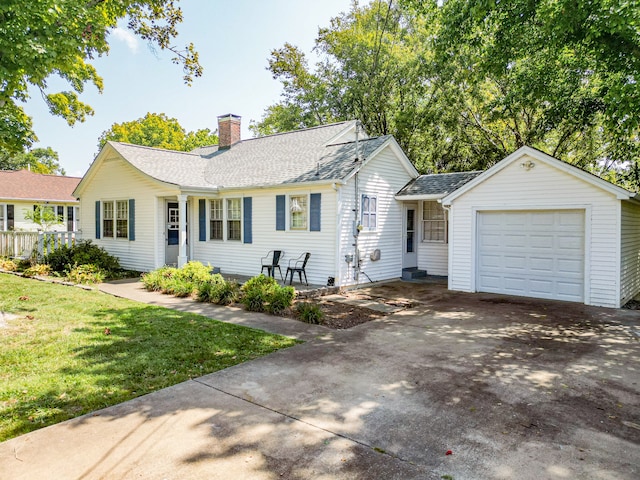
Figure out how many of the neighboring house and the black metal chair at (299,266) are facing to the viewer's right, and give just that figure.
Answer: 0

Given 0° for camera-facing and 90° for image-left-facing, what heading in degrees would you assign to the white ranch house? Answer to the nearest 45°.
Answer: approximately 45°

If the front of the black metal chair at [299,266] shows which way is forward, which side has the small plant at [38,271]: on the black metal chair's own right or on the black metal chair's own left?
on the black metal chair's own right

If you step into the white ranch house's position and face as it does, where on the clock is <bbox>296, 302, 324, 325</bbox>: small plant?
The small plant is roughly at 11 o'clock from the white ranch house.

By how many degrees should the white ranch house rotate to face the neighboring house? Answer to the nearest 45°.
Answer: approximately 90° to its right

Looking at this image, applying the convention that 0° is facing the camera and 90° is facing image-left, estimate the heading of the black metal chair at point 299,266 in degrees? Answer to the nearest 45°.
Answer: approximately 45°

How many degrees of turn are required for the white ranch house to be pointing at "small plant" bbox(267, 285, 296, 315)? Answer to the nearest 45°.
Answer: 0° — it already faces it

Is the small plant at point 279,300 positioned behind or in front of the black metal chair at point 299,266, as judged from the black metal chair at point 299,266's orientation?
in front

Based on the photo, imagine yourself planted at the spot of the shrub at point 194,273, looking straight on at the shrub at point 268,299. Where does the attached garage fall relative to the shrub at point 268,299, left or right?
left

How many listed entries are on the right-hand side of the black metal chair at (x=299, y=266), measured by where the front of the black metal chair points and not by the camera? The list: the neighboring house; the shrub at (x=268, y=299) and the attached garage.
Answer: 1

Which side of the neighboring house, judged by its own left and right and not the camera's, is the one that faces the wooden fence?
front

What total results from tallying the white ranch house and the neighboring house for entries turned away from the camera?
0
